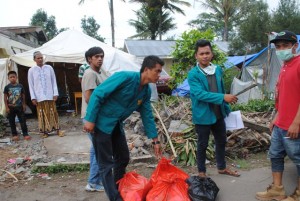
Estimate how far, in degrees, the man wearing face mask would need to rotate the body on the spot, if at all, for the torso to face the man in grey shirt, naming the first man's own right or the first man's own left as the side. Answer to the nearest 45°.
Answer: approximately 45° to the first man's own right

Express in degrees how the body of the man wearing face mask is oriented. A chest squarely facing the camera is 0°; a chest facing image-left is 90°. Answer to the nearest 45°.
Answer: approximately 45°

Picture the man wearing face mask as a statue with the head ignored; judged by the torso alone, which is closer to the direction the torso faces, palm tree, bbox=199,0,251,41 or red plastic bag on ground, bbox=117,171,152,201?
the red plastic bag on ground

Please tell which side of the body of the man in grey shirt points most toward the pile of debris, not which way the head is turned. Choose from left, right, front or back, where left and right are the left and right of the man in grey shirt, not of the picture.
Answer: left

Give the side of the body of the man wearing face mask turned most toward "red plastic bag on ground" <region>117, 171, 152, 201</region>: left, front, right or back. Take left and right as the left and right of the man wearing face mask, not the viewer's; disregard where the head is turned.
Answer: front

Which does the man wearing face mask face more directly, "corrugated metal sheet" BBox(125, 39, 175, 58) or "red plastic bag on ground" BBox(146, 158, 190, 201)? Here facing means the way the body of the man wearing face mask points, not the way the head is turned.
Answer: the red plastic bag on ground

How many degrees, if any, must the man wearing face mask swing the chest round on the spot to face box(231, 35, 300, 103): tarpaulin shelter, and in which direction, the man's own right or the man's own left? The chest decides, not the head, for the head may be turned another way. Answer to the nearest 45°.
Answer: approximately 135° to the man's own right

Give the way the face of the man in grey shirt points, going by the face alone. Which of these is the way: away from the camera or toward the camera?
toward the camera

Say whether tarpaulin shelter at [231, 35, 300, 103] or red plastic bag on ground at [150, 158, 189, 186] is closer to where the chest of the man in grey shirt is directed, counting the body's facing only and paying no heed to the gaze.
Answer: the red plastic bag on ground

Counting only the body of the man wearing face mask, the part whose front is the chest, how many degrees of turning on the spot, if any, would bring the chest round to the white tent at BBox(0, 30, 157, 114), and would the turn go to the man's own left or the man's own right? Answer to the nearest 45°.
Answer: approximately 90° to the man's own right

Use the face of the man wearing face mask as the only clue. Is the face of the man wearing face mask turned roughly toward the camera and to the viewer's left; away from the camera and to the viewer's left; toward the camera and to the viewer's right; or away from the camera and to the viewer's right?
toward the camera and to the viewer's left

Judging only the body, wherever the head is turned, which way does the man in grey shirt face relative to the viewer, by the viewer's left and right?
facing the viewer and to the right of the viewer

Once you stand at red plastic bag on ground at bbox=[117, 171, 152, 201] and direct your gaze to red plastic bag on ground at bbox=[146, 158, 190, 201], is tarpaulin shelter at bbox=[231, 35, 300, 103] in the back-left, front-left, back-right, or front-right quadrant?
front-left

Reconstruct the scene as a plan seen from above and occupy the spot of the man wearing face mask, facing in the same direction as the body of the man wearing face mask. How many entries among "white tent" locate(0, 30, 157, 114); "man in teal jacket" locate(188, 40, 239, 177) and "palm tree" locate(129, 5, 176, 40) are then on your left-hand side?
0

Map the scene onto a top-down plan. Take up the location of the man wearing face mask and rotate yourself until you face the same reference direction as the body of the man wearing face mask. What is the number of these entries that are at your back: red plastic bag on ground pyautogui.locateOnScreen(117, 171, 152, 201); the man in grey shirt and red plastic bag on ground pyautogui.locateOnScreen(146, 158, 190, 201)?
0

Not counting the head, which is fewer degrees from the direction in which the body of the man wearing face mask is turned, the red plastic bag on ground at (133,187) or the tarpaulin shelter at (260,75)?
the red plastic bag on ground

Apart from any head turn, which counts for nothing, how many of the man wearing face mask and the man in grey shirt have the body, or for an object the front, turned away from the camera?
0
